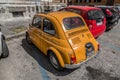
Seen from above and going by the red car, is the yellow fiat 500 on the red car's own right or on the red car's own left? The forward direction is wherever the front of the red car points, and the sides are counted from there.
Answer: on the red car's own left

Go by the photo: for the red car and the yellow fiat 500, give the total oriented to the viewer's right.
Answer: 0

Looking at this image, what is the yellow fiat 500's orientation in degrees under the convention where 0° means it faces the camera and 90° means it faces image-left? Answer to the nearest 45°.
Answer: approximately 135°

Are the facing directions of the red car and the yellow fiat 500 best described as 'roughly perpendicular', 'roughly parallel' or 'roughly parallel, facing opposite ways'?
roughly parallel

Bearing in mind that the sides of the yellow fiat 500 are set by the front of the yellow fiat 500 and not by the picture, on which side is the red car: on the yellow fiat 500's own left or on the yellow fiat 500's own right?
on the yellow fiat 500's own right

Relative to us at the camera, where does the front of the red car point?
facing away from the viewer and to the left of the viewer
